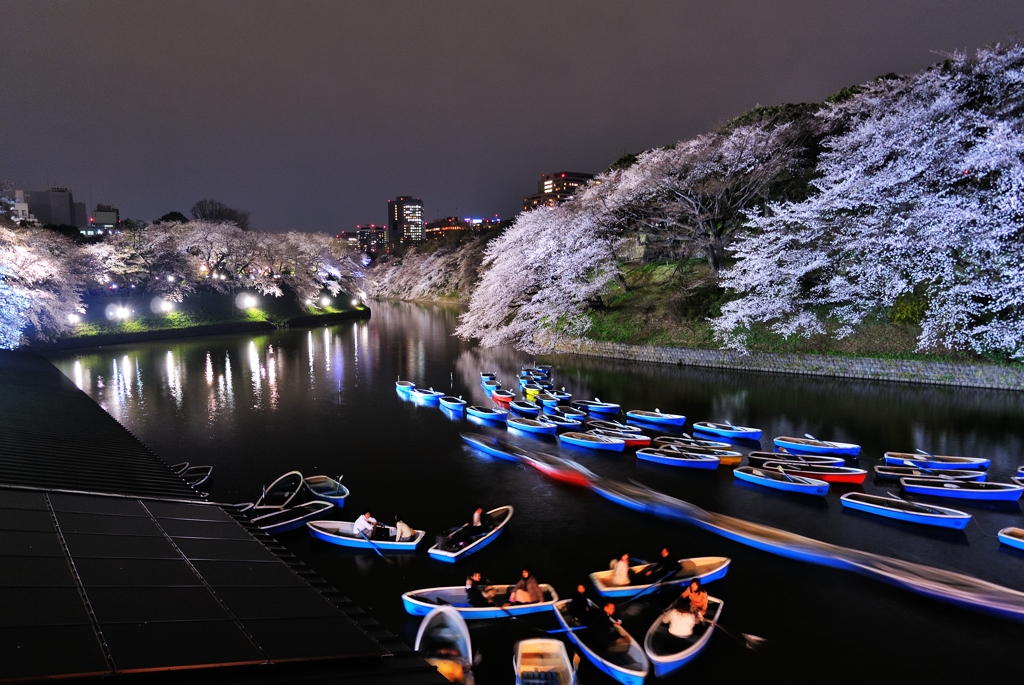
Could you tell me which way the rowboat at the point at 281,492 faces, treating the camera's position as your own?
facing away from the viewer and to the right of the viewer

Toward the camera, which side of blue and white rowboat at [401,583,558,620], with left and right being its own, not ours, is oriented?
left

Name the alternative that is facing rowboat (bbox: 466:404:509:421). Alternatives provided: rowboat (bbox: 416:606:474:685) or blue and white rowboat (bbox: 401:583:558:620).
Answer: rowboat (bbox: 416:606:474:685)

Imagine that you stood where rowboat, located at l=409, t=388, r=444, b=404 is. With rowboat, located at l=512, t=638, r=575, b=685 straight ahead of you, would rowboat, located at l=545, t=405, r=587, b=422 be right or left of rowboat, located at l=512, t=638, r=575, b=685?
left

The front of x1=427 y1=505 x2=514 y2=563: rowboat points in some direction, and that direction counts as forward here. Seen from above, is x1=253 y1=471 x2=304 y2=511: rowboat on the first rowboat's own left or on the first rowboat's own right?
on the first rowboat's own left

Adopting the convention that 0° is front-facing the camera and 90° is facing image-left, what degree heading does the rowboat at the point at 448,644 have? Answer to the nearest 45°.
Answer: approximately 180°

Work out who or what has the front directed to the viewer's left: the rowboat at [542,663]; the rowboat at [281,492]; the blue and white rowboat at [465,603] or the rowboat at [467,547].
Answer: the blue and white rowboat

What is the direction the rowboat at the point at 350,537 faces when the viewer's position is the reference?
facing to the left of the viewer

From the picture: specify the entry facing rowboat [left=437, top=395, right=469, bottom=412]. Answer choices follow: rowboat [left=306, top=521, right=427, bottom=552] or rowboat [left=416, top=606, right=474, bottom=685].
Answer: rowboat [left=416, top=606, right=474, bottom=685]

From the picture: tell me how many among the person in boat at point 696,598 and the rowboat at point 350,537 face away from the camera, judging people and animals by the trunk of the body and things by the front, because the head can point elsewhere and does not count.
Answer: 0

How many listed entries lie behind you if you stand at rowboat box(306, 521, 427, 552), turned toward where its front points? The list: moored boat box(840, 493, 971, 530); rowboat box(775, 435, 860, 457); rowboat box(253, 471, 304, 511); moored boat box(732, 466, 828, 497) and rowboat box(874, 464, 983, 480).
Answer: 4
